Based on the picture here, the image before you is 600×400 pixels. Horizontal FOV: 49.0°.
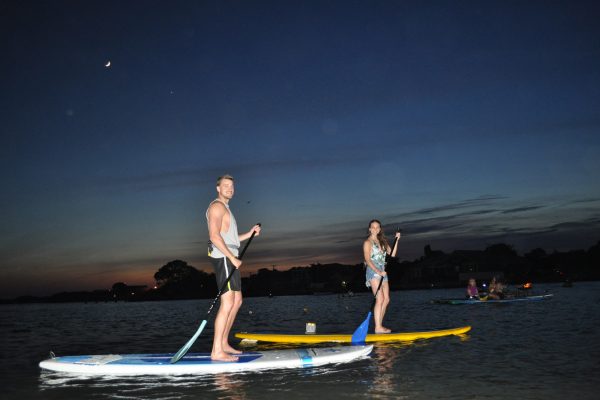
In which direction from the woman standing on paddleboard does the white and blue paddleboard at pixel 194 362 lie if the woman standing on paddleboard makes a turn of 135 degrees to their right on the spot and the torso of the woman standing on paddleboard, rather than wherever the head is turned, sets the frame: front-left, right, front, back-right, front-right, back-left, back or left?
front-left

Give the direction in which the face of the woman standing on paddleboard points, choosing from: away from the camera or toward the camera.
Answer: toward the camera

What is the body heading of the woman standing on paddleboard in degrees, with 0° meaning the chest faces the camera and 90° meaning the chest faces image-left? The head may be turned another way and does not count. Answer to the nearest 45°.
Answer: approximately 315°

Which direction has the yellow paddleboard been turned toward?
to the viewer's right

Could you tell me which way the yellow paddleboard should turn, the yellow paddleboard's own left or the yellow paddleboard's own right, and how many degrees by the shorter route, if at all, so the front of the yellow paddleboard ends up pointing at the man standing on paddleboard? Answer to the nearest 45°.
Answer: approximately 90° to the yellow paddleboard's own right
